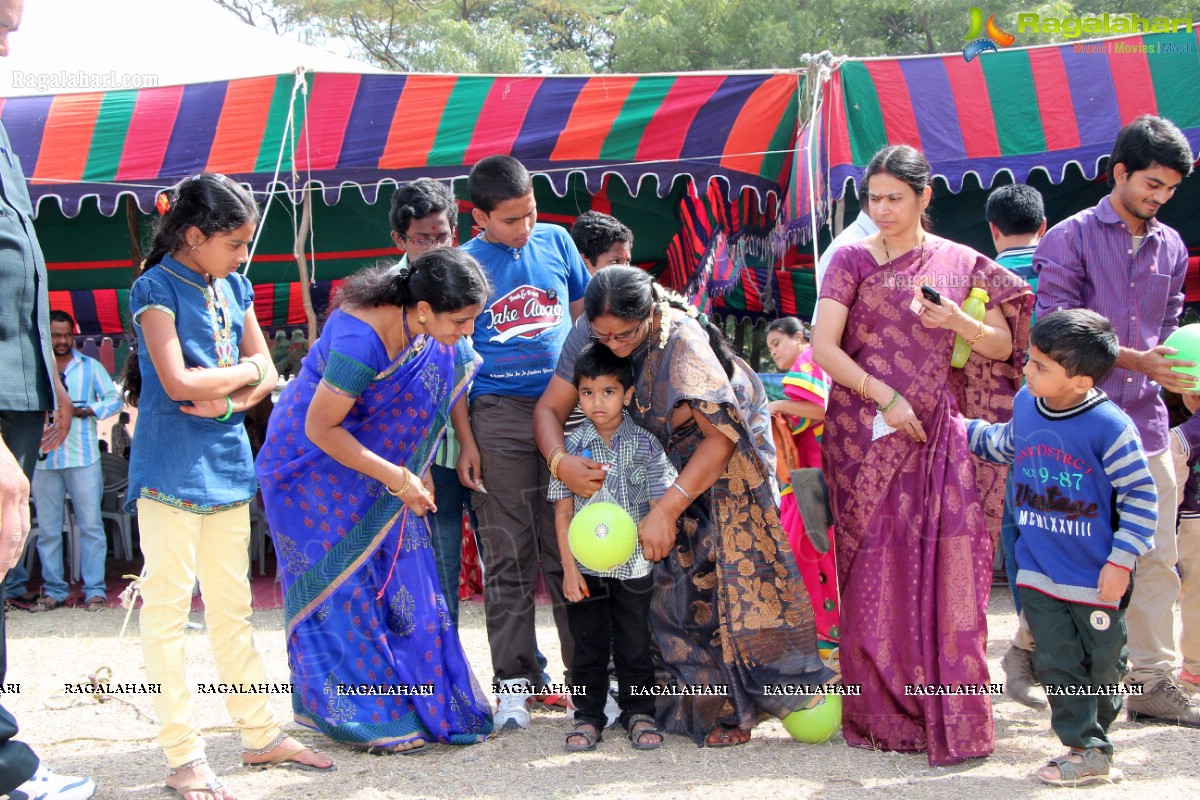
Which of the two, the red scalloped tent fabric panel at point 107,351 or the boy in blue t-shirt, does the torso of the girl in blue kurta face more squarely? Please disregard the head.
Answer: the boy in blue t-shirt

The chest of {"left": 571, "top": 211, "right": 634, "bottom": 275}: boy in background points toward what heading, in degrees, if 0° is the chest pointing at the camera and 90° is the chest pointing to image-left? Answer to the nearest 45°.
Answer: approximately 315°

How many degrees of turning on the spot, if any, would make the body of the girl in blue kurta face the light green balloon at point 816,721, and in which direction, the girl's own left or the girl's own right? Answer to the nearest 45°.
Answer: approximately 45° to the girl's own left

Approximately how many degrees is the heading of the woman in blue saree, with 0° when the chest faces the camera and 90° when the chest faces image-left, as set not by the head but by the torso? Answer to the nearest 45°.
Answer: approximately 315°

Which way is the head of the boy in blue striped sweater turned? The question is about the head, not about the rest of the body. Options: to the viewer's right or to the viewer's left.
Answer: to the viewer's left

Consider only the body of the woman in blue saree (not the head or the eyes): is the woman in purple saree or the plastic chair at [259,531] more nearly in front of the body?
the woman in purple saree

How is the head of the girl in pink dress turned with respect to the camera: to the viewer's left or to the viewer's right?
to the viewer's left

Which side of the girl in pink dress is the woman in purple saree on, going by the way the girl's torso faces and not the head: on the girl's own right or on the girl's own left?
on the girl's own left

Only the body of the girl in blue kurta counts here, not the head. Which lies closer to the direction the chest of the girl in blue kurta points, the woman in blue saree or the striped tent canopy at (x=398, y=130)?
the woman in blue saree

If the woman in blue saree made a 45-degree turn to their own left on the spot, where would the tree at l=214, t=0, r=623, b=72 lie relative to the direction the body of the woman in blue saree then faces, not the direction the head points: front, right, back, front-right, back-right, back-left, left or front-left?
left
